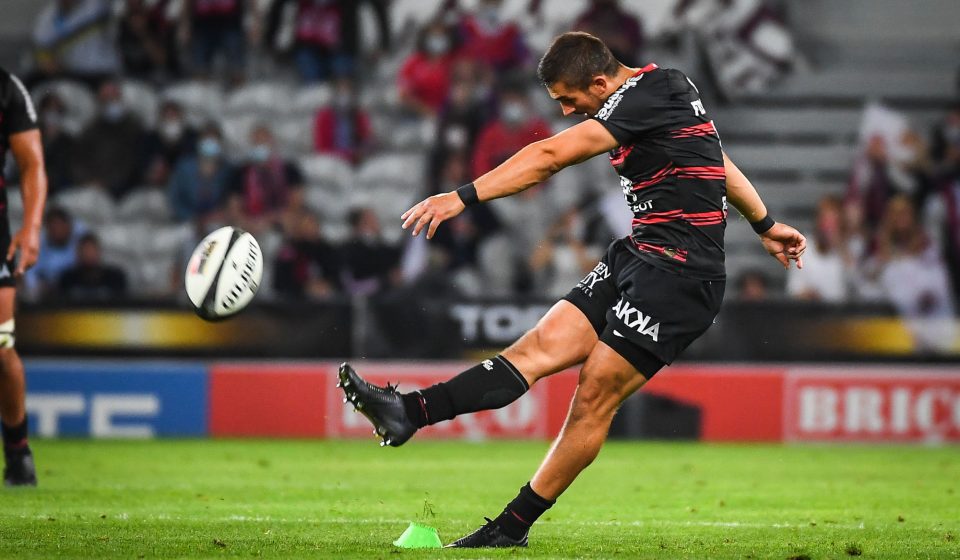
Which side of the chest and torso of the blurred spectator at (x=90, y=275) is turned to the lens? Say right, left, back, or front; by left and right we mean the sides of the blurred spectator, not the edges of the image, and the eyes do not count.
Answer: front

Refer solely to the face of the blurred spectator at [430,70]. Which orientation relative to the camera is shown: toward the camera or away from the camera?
toward the camera

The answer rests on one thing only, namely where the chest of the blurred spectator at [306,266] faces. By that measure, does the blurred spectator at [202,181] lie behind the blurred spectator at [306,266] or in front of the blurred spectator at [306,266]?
behind

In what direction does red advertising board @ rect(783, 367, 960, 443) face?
toward the camera

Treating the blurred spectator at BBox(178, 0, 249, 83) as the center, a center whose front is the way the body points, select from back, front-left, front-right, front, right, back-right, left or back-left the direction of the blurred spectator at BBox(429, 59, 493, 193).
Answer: front-left

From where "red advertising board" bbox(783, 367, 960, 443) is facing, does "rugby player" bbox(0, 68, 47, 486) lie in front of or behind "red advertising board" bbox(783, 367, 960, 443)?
in front

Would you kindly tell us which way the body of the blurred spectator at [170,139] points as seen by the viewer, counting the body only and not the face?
toward the camera

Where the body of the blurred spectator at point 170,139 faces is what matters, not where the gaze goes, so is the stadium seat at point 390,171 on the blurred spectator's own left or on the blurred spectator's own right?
on the blurred spectator's own left

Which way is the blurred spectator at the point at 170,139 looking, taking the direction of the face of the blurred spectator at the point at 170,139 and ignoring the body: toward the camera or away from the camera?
toward the camera

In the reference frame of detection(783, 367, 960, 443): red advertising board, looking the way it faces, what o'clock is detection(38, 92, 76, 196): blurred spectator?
The blurred spectator is roughly at 3 o'clock from the red advertising board.

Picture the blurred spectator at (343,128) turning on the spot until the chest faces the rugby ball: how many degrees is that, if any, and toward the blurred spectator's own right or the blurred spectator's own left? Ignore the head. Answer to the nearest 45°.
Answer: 0° — they already face it

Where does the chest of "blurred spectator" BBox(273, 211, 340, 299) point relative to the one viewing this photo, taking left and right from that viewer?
facing the viewer

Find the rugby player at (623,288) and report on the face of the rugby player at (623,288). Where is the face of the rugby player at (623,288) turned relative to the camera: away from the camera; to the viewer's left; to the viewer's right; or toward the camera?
to the viewer's left

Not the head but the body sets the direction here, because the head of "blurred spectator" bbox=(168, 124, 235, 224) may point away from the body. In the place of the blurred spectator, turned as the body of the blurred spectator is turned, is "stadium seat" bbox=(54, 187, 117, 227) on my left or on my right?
on my right

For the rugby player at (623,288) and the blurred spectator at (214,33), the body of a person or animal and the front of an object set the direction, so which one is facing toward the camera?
the blurred spectator

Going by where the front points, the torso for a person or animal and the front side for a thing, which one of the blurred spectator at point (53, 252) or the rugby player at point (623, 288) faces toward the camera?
the blurred spectator

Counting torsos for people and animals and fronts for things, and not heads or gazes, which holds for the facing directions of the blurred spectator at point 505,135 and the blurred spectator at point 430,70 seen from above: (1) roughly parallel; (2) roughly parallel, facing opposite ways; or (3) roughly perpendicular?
roughly parallel

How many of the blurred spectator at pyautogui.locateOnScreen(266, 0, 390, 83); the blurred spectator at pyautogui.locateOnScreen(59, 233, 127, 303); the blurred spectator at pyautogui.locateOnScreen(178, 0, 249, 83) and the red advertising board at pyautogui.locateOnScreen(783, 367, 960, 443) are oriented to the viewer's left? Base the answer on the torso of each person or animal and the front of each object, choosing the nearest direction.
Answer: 0

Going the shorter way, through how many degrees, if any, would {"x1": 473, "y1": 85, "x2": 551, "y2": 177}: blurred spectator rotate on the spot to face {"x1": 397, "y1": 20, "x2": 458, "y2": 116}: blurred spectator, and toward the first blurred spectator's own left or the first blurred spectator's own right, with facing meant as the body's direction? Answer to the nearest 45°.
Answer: approximately 135° to the first blurred spectator's own right

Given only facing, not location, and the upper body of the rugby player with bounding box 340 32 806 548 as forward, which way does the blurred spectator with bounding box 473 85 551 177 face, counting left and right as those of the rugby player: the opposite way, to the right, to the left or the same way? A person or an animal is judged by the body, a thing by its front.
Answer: to the left

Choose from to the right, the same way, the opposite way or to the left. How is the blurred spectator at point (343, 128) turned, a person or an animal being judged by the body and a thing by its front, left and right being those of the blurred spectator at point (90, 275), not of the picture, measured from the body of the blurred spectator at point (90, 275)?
the same way

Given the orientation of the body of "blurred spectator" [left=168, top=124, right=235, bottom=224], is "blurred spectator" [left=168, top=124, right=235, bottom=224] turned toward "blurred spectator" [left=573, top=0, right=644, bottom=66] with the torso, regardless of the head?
no
